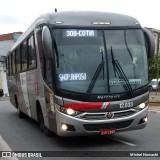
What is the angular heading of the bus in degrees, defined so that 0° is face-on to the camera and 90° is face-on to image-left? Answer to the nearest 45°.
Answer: approximately 315°
